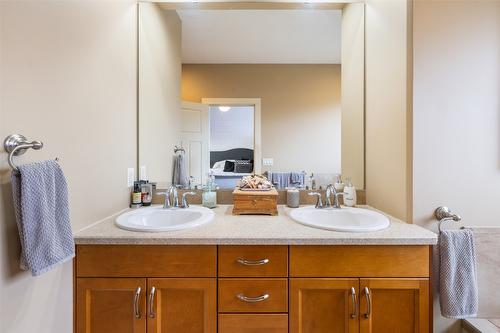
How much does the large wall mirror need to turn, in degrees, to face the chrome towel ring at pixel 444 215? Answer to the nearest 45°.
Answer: approximately 45° to its left

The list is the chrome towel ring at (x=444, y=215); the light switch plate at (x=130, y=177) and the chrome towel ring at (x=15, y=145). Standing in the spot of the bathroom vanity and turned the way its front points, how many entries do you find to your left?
1

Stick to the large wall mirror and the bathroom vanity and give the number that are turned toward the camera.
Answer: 2

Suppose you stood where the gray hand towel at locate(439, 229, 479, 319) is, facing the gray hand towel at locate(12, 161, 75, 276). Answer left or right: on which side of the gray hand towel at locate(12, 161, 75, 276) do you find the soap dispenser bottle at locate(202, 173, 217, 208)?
right

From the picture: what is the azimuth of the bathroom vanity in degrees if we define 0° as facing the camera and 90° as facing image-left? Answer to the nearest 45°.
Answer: approximately 0°

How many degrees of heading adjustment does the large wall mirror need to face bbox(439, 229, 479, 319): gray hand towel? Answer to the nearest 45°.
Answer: approximately 45° to its left

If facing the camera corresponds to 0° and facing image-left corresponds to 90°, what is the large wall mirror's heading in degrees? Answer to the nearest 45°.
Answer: approximately 0°

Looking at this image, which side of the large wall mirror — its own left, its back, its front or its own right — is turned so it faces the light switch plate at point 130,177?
right

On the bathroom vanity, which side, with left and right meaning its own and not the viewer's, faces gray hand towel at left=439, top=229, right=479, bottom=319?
left
